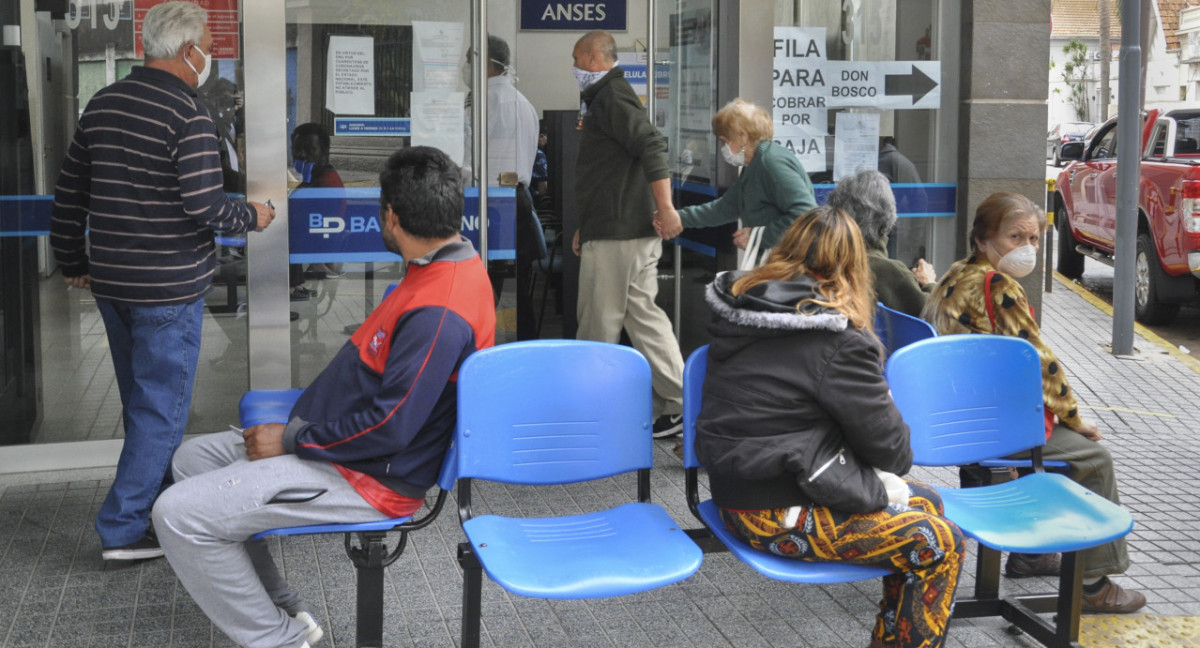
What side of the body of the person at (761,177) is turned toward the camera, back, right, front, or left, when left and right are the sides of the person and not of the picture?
left

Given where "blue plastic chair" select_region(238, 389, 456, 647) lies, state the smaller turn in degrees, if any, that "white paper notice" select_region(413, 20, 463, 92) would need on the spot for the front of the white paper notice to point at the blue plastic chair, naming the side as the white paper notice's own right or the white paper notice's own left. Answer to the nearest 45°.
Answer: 0° — it already faces it

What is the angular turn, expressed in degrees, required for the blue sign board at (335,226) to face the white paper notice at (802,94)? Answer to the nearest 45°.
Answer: approximately 90° to its left

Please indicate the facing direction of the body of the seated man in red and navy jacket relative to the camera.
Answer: to the viewer's left

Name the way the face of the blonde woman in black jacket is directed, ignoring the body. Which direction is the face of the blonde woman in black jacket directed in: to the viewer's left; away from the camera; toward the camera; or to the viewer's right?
away from the camera

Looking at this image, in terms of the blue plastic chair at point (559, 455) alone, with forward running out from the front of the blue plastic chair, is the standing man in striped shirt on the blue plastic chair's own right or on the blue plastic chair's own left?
on the blue plastic chair's own right

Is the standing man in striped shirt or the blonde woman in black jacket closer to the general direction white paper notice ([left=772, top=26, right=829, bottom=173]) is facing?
the blonde woman in black jacket

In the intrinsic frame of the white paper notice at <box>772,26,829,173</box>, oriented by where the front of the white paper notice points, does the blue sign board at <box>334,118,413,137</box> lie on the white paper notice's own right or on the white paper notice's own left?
on the white paper notice's own right
